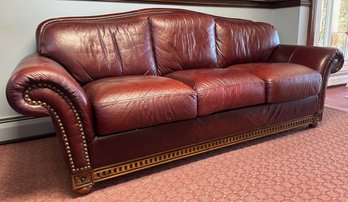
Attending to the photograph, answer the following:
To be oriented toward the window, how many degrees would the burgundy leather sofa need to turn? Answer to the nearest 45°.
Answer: approximately 90° to its left

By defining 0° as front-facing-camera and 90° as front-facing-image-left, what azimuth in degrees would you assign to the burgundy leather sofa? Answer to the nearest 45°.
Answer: approximately 315°
